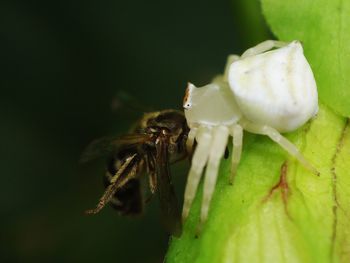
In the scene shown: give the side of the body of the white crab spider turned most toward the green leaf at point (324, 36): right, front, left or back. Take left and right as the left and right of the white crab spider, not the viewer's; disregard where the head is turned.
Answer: back

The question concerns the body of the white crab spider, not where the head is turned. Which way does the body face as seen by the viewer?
to the viewer's left
